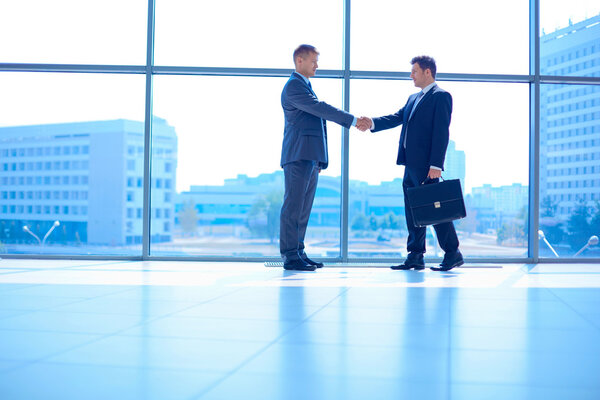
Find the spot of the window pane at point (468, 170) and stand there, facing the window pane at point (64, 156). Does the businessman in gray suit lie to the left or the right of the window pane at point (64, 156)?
left

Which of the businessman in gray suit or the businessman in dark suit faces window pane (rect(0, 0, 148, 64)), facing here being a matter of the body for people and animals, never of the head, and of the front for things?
the businessman in dark suit

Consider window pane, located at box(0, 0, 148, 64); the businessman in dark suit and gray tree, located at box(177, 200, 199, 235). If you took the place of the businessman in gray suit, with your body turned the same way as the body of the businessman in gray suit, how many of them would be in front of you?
1

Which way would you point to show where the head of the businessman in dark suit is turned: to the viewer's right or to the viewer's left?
to the viewer's left

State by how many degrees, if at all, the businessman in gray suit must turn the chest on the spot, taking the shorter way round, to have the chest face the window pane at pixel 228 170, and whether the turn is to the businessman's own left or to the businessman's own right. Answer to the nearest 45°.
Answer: approximately 135° to the businessman's own left

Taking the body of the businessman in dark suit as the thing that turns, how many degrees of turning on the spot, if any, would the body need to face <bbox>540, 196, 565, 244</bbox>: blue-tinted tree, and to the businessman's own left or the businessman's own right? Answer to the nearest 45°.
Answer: approximately 135° to the businessman's own right

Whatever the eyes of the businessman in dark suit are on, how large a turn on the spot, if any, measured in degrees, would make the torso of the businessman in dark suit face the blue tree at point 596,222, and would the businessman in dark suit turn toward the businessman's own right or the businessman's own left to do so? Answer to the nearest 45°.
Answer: approximately 135° to the businessman's own right

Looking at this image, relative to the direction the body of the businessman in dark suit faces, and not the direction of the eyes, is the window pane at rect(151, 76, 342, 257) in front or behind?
in front

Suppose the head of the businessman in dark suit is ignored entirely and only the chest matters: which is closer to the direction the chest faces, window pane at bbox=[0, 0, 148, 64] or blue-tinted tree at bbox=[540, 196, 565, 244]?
the window pane

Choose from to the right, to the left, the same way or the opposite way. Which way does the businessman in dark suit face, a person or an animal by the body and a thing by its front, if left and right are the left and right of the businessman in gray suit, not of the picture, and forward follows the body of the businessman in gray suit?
the opposite way

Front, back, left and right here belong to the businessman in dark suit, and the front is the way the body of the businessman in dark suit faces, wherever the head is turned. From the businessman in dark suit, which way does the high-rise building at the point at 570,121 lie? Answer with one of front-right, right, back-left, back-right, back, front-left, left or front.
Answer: back-right

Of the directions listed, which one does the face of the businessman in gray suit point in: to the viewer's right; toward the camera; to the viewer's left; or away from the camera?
to the viewer's right

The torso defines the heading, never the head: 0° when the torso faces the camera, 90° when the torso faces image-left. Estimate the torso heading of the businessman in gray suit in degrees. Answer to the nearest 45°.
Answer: approximately 270°

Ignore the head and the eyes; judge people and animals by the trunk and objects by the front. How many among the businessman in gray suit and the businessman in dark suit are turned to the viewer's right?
1

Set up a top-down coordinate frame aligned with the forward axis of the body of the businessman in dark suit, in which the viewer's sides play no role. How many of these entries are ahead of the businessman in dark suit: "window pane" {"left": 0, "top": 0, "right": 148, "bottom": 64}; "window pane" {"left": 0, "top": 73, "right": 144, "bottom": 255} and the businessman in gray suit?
3

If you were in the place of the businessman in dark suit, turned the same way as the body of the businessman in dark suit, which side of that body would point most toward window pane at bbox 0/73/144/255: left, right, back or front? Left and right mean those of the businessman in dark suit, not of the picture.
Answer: front

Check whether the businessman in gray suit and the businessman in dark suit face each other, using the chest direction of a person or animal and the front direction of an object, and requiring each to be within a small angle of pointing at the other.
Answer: yes

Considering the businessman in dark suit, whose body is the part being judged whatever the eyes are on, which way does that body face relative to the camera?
to the viewer's left
